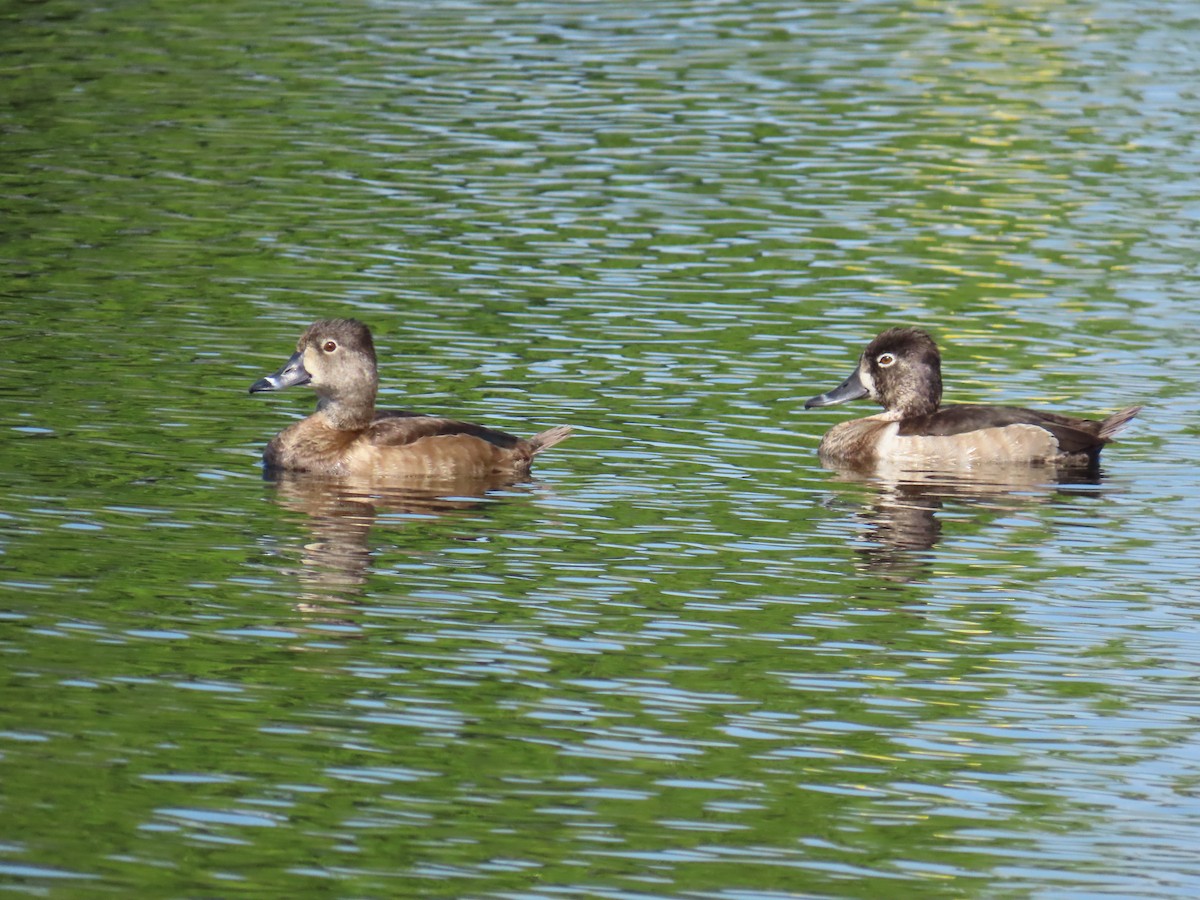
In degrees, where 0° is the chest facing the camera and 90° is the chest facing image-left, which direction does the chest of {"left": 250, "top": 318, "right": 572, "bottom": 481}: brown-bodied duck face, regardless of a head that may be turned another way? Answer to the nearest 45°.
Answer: approximately 90°

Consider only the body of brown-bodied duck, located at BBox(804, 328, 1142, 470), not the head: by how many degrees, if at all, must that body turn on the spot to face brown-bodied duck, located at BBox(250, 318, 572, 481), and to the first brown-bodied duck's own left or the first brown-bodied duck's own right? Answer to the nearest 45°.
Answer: approximately 45° to the first brown-bodied duck's own left

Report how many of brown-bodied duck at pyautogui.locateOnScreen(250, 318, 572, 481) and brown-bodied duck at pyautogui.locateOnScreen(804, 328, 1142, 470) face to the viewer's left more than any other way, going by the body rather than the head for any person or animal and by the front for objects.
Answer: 2

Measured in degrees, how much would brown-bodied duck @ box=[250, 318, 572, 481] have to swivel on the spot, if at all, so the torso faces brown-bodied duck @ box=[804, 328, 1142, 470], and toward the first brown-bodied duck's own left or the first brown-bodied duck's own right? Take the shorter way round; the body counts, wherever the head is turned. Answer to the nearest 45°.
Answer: approximately 180°

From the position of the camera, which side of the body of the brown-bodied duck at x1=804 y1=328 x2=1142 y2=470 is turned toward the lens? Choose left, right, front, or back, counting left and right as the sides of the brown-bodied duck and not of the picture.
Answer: left
